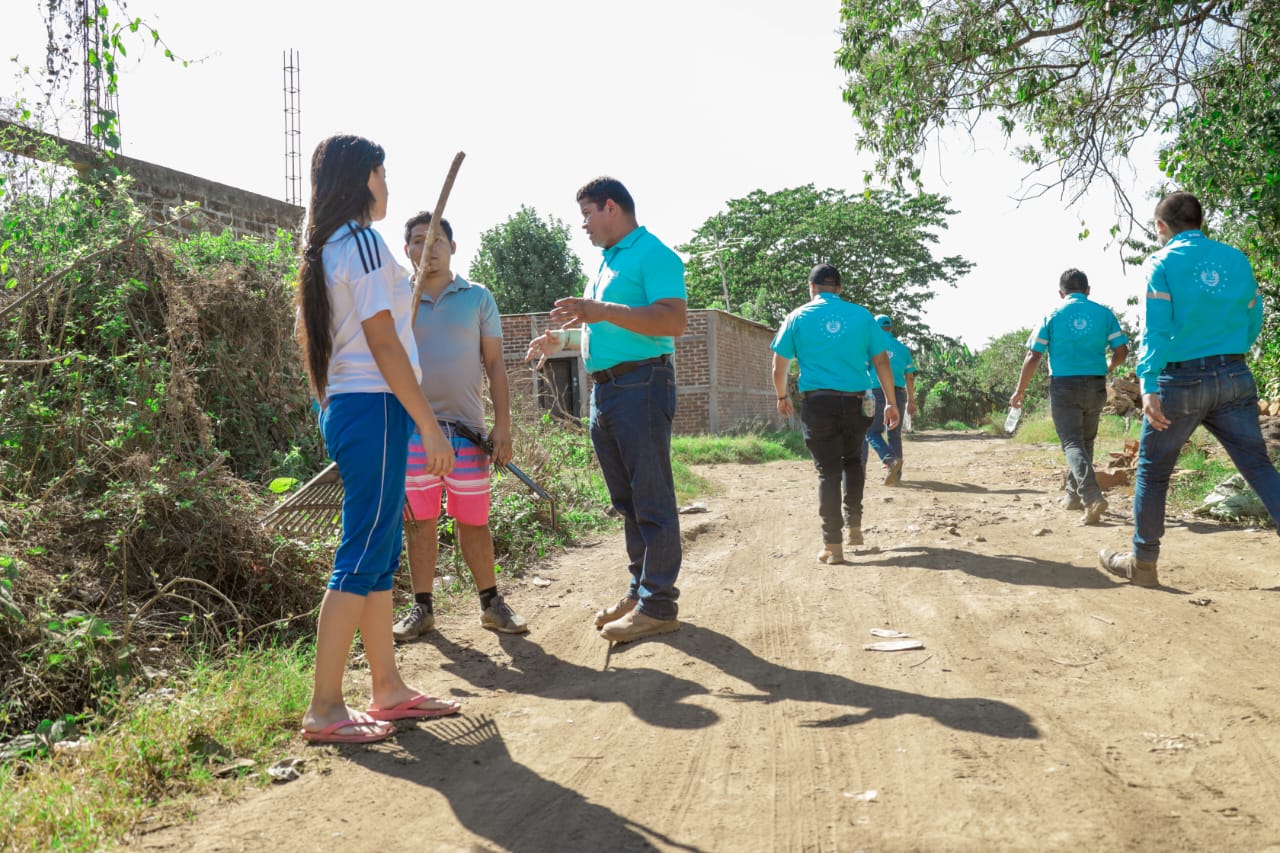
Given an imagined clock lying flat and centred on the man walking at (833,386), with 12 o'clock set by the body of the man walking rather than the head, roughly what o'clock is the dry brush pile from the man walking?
The dry brush pile is roughly at 8 o'clock from the man walking.

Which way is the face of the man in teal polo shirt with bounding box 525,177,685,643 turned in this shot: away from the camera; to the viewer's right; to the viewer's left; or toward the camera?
to the viewer's left

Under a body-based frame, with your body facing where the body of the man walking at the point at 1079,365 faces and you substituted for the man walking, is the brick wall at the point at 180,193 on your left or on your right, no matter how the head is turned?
on your left

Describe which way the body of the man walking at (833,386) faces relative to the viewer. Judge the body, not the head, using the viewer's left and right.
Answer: facing away from the viewer

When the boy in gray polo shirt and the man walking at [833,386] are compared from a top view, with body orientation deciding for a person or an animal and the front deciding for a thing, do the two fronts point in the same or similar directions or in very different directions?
very different directions

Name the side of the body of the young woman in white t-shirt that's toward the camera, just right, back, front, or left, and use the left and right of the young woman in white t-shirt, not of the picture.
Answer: right

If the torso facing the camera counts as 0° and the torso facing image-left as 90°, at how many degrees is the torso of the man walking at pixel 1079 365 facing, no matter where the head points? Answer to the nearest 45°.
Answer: approximately 180°

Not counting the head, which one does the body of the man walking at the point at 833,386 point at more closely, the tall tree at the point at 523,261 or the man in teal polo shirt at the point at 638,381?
the tall tree

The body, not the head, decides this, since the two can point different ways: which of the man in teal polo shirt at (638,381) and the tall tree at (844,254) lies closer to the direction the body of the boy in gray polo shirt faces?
the man in teal polo shirt

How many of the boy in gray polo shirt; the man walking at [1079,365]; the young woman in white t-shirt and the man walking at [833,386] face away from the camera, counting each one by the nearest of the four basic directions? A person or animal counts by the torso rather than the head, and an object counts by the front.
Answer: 2

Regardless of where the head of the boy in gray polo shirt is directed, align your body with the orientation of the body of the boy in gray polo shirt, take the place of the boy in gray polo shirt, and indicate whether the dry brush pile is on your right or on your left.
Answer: on your right

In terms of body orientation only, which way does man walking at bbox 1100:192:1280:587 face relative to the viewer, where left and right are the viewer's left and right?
facing away from the viewer and to the left of the viewer

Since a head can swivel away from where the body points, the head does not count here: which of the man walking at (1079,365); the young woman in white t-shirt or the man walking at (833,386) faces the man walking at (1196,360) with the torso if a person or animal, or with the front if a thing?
the young woman in white t-shirt

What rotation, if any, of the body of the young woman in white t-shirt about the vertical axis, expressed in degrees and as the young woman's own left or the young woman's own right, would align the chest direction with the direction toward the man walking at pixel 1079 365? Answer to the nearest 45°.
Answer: approximately 45° to the young woman's own left
